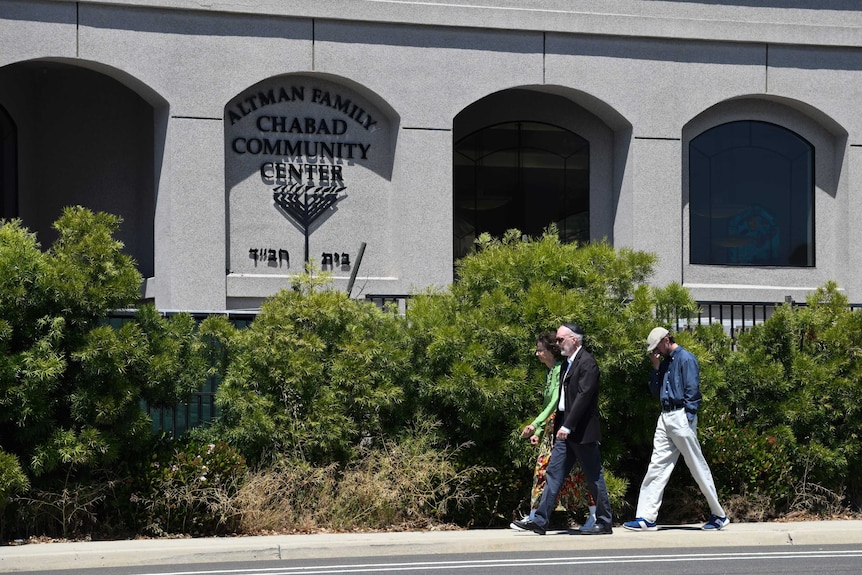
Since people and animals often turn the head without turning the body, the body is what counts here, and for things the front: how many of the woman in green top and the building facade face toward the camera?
1

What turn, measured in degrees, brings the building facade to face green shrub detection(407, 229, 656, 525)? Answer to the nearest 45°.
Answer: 0° — it already faces it

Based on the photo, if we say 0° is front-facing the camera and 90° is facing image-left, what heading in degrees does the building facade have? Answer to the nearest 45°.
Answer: approximately 0°
